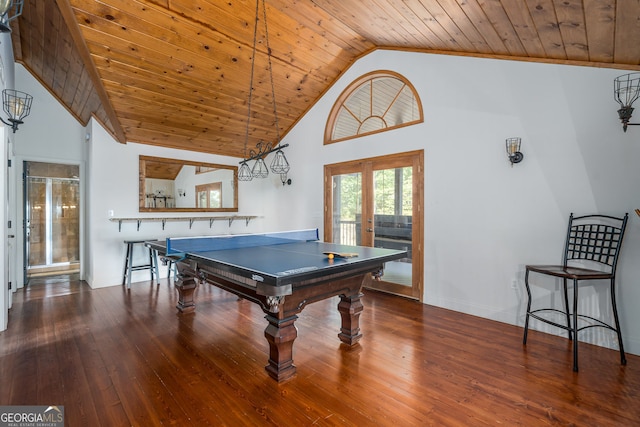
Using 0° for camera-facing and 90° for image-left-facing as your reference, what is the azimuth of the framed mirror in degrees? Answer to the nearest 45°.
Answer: approximately 315°

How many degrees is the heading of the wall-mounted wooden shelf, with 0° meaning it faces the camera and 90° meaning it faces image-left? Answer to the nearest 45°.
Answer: approximately 315°

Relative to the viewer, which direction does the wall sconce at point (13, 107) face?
to the viewer's right

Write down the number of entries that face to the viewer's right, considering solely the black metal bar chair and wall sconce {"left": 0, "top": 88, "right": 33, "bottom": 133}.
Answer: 1

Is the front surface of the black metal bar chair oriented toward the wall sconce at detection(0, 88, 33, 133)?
yes

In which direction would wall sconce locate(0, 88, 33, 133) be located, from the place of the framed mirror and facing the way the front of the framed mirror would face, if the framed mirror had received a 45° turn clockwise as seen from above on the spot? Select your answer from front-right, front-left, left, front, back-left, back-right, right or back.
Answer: front-right

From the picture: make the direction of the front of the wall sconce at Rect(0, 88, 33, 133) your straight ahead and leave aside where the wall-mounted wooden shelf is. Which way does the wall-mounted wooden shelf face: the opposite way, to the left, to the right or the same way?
to the right

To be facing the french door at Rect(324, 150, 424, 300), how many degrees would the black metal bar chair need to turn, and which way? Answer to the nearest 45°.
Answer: approximately 45° to its right
